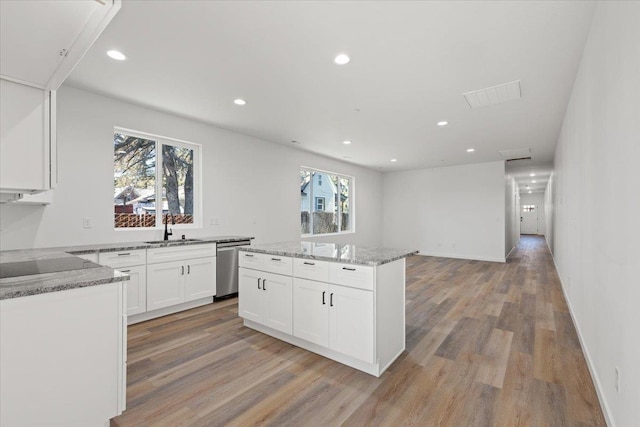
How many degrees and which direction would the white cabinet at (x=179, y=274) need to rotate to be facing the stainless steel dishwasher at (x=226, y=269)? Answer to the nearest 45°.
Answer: approximately 90° to its left

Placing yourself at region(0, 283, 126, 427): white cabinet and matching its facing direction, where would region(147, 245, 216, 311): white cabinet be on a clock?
region(147, 245, 216, 311): white cabinet is roughly at 10 o'clock from region(0, 283, 126, 427): white cabinet.

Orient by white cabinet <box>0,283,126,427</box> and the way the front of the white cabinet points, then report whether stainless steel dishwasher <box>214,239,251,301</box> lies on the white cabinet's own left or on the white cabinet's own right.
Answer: on the white cabinet's own left

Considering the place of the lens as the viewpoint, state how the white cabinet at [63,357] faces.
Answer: facing to the right of the viewer

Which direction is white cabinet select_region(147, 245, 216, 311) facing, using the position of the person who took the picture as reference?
facing the viewer and to the right of the viewer

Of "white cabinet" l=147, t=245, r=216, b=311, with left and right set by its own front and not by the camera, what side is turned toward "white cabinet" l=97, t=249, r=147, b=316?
right

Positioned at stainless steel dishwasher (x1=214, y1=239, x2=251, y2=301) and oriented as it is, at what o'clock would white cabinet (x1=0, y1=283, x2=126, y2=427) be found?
The white cabinet is roughly at 2 o'clock from the stainless steel dishwasher.

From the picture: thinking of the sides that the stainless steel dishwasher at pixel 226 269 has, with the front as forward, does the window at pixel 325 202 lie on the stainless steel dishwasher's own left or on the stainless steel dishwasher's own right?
on the stainless steel dishwasher's own left

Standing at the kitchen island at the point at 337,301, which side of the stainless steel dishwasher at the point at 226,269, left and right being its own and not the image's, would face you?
front
